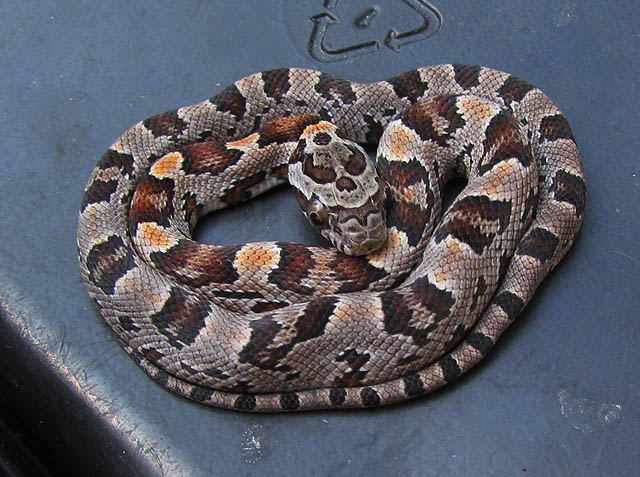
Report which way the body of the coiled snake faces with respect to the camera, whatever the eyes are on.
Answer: toward the camera
